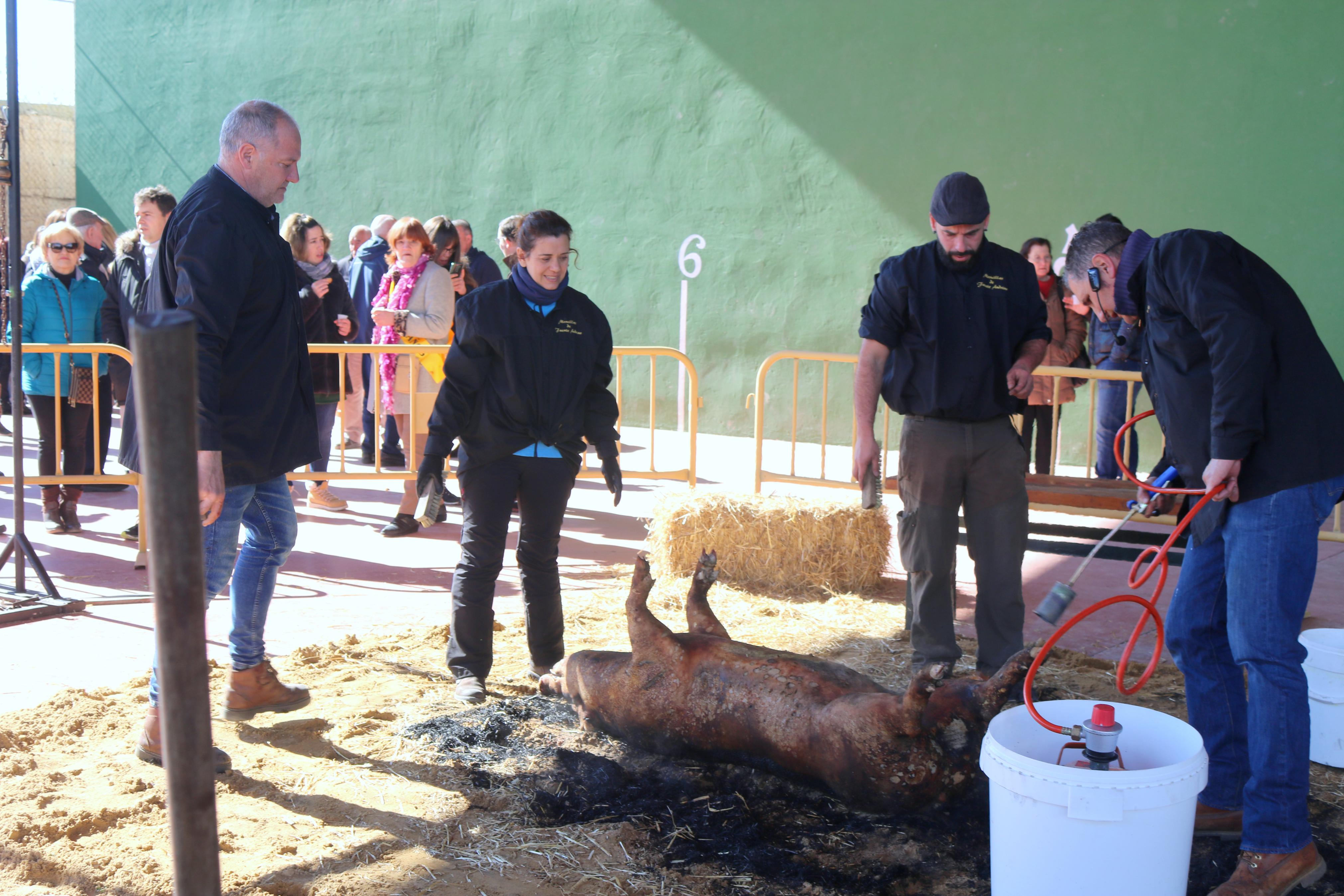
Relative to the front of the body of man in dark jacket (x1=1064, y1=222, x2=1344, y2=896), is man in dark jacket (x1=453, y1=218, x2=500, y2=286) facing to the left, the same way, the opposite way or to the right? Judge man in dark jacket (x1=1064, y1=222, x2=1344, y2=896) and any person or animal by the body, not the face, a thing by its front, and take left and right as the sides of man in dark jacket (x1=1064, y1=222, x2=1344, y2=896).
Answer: to the left

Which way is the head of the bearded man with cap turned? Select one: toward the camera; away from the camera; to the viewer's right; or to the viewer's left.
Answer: toward the camera

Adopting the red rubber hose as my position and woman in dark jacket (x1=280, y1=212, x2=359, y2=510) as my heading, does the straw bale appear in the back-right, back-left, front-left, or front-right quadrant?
front-right

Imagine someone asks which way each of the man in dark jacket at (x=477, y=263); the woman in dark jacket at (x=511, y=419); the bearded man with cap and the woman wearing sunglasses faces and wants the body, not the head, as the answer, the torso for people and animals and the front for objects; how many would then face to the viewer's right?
0

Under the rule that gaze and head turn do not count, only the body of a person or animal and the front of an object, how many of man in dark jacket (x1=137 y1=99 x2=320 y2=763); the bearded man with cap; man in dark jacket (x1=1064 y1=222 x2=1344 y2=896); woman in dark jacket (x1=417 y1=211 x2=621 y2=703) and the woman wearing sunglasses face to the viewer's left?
1

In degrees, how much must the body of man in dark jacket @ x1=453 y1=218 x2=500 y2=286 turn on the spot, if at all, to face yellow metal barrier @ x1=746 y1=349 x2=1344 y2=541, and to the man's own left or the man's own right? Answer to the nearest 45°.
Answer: approximately 90° to the man's own left

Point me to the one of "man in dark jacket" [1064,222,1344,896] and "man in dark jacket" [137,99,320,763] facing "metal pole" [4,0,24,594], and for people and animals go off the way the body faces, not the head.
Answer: "man in dark jacket" [1064,222,1344,896]

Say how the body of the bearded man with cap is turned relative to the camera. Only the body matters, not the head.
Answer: toward the camera

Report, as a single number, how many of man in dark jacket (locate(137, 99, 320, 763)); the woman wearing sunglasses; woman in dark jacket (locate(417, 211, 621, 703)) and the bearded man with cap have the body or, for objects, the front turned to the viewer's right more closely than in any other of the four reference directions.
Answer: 1

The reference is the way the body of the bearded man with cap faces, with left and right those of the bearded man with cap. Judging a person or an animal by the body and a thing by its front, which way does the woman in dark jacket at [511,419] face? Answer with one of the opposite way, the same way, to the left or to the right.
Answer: the same way

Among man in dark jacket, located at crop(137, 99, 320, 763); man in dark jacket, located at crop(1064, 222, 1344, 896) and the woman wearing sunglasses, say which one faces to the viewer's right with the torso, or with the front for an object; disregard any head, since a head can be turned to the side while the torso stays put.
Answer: man in dark jacket, located at crop(137, 99, 320, 763)

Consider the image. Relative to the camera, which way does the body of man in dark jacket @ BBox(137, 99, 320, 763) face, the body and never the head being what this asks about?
to the viewer's right

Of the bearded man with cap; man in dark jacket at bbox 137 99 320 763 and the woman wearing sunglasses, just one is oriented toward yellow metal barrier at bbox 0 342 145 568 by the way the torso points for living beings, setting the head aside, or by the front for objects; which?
the woman wearing sunglasses

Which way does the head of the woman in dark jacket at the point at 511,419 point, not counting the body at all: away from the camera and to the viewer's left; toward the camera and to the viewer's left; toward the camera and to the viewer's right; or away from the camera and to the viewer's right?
toward the camera and to the viewer's right

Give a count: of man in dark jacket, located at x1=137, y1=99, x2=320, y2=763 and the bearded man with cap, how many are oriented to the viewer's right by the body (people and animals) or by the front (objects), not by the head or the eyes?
1

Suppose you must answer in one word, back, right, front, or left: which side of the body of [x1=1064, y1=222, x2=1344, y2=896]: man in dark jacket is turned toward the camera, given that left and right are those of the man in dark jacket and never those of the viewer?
left

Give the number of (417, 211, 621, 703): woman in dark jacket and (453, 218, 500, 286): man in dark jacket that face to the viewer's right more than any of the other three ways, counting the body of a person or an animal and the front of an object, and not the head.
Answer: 0

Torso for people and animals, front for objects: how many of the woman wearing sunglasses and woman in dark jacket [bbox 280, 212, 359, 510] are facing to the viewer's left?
0
